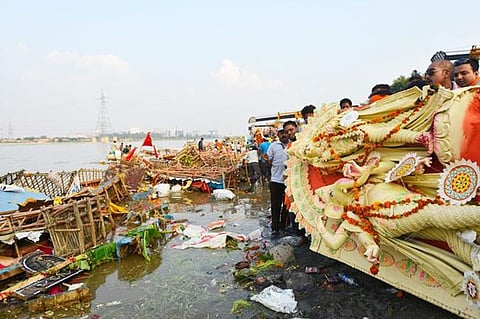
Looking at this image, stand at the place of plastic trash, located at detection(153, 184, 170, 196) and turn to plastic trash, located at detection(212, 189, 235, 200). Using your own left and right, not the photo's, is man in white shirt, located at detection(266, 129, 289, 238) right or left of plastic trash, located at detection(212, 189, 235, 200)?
right

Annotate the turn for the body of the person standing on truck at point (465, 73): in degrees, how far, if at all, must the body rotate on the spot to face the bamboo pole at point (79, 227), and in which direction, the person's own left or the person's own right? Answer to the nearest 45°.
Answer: approximately 45° to the person's own right

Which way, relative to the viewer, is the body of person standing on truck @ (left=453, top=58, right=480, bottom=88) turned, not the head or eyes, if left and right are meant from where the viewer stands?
facing the viewer and to the left of the viewer

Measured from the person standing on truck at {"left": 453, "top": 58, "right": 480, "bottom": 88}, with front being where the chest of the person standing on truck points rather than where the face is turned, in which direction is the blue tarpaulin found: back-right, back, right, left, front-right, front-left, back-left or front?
front-right

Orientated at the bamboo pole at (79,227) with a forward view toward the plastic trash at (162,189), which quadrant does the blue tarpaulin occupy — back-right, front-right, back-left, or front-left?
front-left

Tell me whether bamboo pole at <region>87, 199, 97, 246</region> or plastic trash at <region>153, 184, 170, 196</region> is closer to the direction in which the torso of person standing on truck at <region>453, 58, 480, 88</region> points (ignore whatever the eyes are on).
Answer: the bamboo pole

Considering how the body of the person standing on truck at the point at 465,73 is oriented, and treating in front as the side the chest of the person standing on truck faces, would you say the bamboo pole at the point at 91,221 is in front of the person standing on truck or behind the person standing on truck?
in front

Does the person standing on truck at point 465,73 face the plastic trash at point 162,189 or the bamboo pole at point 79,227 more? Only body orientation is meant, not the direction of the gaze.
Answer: the bamboo pole

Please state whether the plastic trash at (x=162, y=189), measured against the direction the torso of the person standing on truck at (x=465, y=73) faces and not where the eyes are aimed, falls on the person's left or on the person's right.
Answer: on the person's right

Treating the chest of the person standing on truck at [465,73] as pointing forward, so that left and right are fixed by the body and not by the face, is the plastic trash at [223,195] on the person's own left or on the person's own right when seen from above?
on the person's own right
